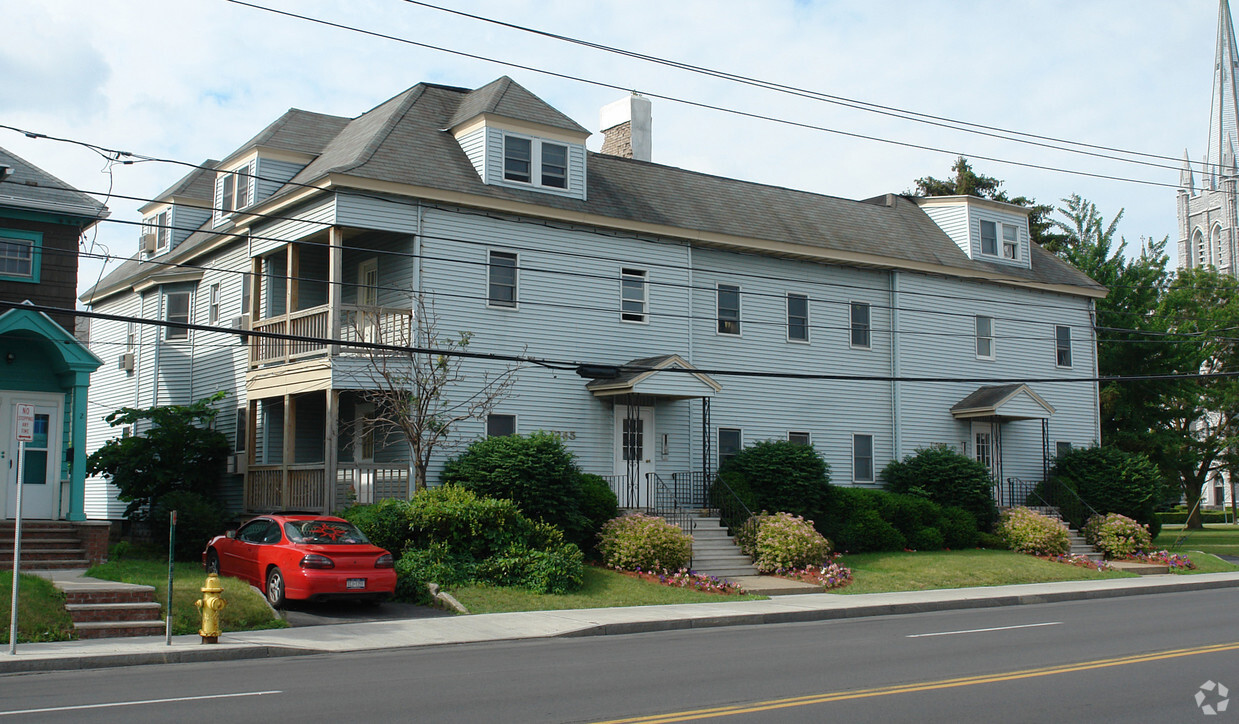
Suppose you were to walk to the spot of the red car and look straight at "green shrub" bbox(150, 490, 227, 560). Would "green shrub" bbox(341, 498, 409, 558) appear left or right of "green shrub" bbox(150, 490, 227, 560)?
right

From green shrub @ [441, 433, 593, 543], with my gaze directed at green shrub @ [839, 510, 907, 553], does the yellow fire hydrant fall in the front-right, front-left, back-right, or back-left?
back-right

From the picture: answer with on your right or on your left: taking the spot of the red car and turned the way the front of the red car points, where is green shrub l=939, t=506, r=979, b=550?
on your right

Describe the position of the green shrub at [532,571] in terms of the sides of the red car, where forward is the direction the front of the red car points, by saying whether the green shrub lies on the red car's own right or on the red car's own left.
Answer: on the red car's own right

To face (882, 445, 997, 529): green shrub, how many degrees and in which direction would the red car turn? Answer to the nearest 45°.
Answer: approximately 90° to its right

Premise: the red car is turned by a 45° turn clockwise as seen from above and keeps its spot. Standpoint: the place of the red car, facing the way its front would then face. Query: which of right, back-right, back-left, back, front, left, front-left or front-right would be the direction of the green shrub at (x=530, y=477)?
front-right

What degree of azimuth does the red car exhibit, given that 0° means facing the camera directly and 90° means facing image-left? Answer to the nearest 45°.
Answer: approximately 135°

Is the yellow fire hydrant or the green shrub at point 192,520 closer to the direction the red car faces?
the green shrub

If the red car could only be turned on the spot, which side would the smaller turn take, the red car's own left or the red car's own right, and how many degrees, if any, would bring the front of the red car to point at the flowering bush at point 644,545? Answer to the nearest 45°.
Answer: approximately 90° to the red car's own right

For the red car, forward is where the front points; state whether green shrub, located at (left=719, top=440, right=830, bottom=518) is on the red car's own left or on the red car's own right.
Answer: on the red car's own right

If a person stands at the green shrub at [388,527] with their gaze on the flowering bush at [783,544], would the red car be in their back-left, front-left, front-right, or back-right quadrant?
back-right

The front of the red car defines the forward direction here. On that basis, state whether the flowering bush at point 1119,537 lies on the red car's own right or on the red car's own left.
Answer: on the red car's own right
